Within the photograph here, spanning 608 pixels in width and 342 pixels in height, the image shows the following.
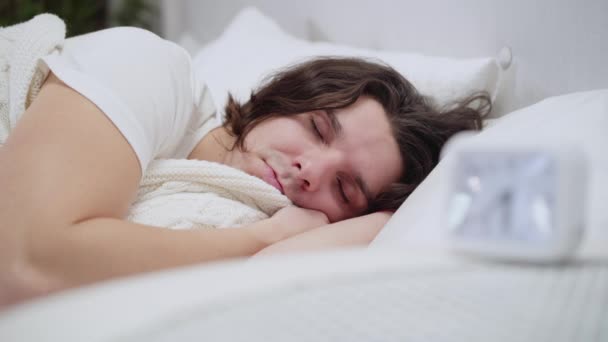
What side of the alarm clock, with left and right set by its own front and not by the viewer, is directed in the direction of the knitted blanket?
right

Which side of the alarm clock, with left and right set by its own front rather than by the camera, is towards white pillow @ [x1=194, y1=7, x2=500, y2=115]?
back

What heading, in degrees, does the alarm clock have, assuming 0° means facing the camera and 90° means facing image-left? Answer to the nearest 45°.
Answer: approximately 45°
